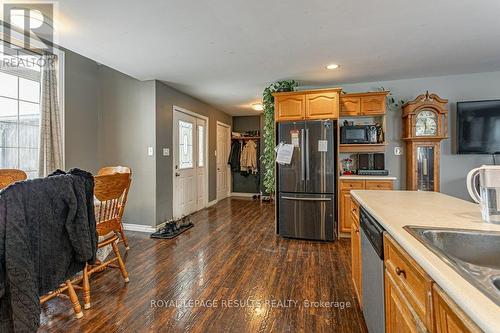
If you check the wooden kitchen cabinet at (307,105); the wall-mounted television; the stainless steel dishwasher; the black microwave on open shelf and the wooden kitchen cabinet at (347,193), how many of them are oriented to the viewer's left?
1

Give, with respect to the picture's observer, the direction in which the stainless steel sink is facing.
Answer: facing the viewer and to the left of the viewer

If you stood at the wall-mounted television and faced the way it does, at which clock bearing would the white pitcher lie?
The white pitcher is roughly at 12 o'clock from the wall-mounted television.

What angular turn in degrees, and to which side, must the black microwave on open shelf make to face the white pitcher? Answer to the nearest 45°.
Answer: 0° — it already faces it

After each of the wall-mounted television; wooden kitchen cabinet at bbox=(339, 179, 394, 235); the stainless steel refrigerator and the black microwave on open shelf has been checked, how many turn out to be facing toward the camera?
4

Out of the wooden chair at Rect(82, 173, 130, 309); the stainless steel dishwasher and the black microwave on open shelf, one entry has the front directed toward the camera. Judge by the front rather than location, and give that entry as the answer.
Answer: the black microwave on open shelf

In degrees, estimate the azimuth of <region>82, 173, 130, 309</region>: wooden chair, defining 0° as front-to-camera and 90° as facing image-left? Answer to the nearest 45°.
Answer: approximately 135°

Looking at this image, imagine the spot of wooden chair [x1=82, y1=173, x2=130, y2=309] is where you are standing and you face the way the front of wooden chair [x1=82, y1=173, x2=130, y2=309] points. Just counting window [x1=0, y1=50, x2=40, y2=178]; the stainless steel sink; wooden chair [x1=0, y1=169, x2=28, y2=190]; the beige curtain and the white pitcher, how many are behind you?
2

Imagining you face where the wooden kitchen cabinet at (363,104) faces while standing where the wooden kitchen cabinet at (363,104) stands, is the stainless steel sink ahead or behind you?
ahead

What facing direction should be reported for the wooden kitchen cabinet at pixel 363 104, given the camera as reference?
facing the viewer

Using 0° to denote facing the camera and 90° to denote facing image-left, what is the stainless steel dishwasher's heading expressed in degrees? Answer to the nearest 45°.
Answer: approximately 90°

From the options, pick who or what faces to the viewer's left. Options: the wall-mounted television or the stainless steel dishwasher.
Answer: the stainless steel dishwasher

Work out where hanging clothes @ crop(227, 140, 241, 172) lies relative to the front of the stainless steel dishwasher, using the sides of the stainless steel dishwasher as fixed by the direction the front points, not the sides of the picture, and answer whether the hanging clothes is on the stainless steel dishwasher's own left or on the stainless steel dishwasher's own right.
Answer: on the stainless steel dishwasher's own right
